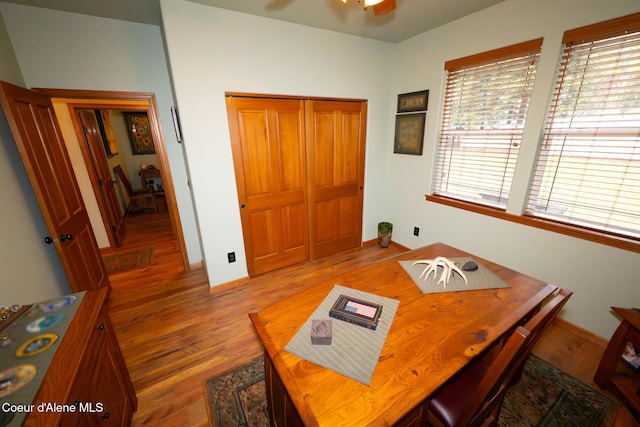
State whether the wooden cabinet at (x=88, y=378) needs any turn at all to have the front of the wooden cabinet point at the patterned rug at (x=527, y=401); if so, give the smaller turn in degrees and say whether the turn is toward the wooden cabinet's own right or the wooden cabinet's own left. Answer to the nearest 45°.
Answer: approximately 45° to the wooden cabinet's own right

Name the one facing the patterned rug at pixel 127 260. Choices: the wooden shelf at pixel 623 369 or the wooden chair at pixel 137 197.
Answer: the wooden shelf

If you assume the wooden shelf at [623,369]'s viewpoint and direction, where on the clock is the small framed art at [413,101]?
The small framed art is roughly at 2 o'clock from the wooden shelf.

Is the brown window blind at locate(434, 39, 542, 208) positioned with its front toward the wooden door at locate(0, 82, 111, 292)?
yes

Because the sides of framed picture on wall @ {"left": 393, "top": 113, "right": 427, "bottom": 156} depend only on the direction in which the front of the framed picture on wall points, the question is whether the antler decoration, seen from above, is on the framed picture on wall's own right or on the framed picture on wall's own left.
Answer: on the framed picture on wall's own left

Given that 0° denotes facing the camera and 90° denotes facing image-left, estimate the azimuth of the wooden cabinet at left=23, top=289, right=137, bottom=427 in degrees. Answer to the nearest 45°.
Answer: approximately 270°

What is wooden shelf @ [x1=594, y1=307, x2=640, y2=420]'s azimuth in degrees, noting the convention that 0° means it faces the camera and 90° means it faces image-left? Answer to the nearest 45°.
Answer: approximately 45°

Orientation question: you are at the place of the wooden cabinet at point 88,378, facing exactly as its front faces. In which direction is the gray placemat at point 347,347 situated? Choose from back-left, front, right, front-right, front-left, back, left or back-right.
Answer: front-right

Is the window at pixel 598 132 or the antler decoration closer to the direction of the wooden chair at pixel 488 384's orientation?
the antler decoration
